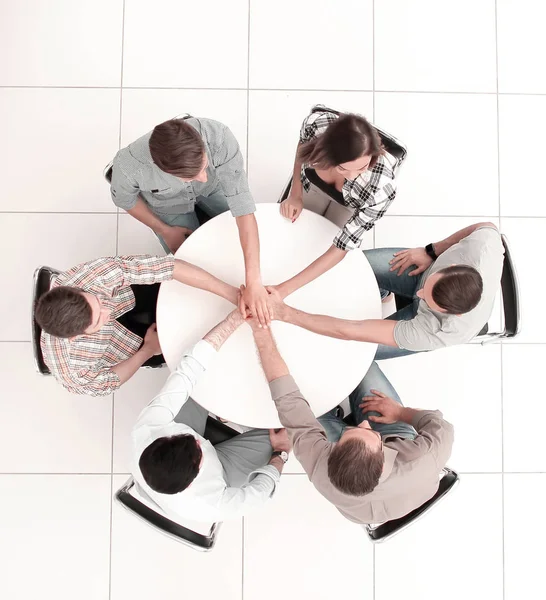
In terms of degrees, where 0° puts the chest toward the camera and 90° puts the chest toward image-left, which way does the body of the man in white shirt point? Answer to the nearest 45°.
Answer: approximately 225°

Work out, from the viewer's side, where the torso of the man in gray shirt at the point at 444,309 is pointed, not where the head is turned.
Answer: to the viewer's left

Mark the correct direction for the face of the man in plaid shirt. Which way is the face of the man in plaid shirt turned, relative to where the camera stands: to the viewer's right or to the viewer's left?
to the viewer's right

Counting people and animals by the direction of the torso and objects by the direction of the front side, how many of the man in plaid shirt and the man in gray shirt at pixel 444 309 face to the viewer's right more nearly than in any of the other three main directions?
1

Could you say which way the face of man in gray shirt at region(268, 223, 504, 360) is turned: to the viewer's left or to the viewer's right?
to the viewer's left

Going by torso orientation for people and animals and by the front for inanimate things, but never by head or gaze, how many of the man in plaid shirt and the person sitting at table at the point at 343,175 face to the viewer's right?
1

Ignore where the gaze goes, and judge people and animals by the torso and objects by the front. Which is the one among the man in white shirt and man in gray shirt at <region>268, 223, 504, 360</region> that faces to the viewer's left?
the man in gray shirt

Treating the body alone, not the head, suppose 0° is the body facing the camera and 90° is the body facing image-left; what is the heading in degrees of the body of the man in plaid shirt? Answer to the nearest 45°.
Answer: approximately 270°
